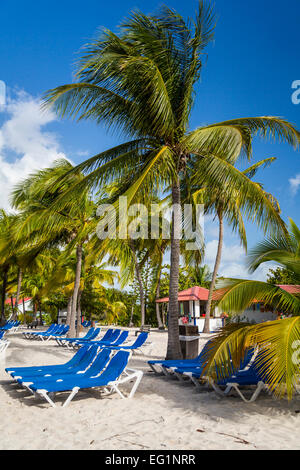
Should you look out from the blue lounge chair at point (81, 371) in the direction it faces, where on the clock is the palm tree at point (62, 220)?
The palm tree is roughly at 3 o'clock from the blue lounge chair.

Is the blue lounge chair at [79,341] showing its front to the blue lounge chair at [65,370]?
no

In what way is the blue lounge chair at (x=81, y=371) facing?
to the viewer's left

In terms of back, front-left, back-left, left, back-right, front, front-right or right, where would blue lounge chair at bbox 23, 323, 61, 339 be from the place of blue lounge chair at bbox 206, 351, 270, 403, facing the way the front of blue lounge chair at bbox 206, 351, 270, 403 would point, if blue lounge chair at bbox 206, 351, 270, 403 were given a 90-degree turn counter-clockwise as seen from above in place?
back-right

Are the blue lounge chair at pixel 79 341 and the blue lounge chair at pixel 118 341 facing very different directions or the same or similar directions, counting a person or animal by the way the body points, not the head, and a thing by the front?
same or similar directions

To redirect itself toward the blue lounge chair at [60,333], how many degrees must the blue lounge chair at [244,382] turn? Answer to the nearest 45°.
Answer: approximately 45° to its right

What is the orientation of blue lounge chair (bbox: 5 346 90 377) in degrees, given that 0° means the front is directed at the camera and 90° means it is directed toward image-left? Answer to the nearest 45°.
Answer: approximately 90°

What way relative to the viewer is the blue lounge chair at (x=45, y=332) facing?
to the viewer's left

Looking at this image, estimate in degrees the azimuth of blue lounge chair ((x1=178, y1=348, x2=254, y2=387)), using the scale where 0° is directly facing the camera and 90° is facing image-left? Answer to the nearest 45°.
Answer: approximately 90°

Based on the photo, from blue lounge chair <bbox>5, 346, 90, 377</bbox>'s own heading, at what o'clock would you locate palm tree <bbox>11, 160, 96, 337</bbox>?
The palm tree is roughly at 3 o'clock from the blue lounge chair.

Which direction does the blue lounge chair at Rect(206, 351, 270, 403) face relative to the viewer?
to the viewer's left

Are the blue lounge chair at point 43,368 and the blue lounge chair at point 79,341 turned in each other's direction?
no

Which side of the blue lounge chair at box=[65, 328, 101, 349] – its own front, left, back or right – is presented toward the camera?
left

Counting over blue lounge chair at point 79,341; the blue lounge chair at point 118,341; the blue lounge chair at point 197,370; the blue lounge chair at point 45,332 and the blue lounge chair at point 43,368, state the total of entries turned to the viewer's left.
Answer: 5

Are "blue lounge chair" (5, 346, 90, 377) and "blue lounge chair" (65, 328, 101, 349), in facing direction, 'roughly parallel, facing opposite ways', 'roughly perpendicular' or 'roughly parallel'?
roughly parallel

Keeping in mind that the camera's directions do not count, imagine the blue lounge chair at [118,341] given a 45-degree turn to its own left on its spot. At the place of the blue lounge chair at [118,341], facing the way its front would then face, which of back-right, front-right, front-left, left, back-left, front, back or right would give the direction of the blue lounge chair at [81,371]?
front-left
